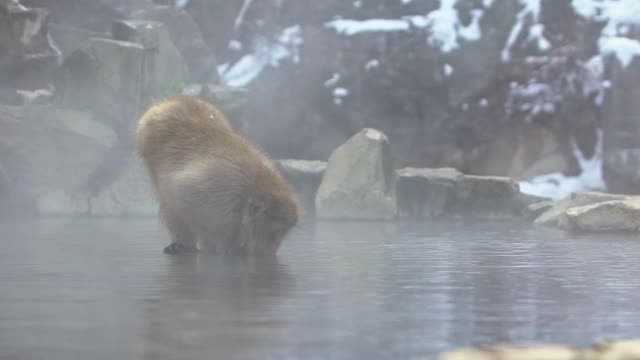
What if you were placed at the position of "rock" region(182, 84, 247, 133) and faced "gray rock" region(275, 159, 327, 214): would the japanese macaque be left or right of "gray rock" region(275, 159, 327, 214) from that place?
right

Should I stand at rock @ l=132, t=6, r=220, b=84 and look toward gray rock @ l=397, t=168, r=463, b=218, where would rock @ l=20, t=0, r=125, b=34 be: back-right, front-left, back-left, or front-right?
back-right

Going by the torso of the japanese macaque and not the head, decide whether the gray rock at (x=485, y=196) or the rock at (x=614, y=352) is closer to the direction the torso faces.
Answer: the gray rock

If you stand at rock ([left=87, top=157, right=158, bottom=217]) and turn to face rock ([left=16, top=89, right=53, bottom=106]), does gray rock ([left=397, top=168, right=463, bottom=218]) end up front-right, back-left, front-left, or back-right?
back-right

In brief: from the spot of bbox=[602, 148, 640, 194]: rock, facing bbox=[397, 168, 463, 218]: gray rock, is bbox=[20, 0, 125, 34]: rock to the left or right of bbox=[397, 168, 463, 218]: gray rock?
right
